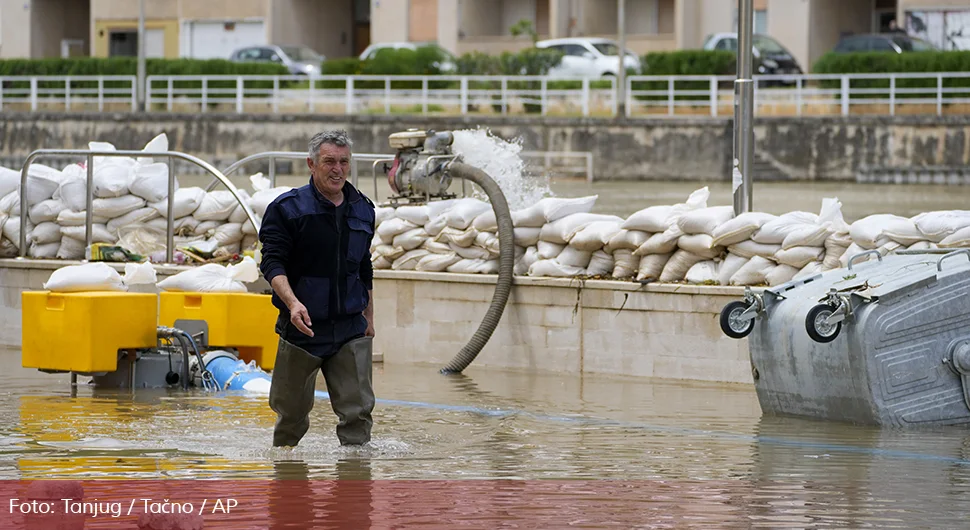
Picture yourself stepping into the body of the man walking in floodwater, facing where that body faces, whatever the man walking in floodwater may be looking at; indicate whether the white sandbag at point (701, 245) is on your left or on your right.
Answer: on your left

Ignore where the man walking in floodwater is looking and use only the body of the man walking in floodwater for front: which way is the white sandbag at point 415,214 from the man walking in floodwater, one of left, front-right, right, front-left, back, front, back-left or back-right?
back-left

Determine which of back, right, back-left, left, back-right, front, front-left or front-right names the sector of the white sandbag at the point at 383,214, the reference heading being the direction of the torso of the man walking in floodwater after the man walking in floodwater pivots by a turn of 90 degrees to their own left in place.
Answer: front-left
